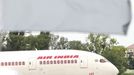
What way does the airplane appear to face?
to the viewer's right
